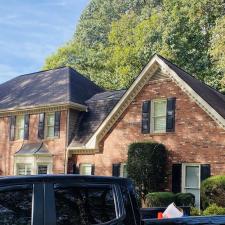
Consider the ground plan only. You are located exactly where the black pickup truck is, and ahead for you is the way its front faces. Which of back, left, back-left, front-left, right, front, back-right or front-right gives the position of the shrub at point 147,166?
right

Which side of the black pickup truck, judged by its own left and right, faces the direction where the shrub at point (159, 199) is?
right

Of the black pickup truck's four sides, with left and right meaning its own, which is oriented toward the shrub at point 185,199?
right

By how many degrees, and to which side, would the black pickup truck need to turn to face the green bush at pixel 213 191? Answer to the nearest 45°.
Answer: approximately 90° to its right

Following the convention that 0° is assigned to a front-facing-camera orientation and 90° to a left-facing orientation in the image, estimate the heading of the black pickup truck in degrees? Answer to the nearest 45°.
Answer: approximately 90°
